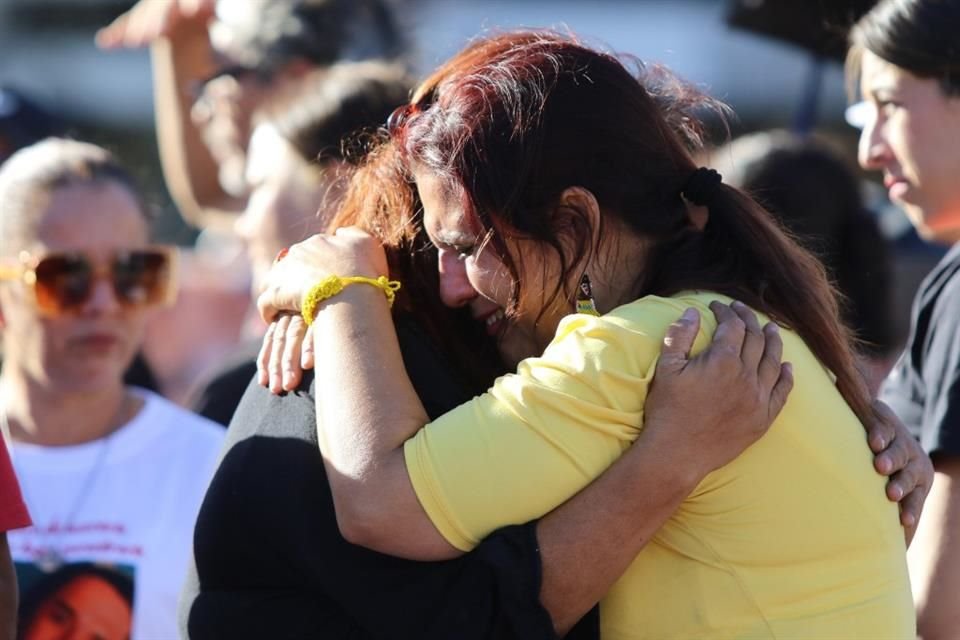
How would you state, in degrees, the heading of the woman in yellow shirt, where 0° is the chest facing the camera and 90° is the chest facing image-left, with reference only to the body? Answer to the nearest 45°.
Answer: approximately 90°

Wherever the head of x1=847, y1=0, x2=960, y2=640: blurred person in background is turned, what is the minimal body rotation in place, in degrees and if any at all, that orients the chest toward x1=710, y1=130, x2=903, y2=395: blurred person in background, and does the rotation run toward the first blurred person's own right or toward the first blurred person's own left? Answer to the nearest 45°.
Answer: approximately 90° to the first blurred person's own right

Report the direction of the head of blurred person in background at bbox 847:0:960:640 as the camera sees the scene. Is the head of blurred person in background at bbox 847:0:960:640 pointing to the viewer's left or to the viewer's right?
to the viewer's left

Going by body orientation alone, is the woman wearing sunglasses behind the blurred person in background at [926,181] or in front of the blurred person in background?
in front

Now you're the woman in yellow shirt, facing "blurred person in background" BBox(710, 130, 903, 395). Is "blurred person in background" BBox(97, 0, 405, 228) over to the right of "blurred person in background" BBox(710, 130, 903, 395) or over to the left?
left

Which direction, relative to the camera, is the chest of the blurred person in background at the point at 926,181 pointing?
to the viewer's left

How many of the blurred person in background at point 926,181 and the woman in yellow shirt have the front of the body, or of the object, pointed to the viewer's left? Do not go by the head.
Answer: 2
